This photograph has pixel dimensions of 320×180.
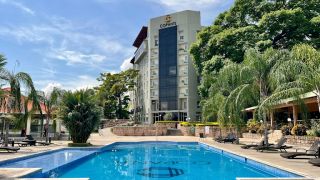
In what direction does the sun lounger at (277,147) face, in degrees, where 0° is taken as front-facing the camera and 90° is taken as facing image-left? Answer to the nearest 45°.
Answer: approximately 90°

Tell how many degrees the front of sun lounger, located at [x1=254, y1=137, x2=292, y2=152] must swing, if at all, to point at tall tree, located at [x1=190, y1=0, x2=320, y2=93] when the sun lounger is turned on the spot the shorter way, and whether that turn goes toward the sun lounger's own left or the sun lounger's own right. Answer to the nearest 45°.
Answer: approximately 90° to the sun lounger's own right

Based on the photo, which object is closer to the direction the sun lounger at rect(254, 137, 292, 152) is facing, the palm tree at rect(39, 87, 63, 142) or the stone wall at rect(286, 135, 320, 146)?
the palm tree

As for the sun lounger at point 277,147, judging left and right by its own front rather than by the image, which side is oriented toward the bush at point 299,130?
right

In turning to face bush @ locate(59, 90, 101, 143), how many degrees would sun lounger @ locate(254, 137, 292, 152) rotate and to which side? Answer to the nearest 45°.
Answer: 0° — it already faces it

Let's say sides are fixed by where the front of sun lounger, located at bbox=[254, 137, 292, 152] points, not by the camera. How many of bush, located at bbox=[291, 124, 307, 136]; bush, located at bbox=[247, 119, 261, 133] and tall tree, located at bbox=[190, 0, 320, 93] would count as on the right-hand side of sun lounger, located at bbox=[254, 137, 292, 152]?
3

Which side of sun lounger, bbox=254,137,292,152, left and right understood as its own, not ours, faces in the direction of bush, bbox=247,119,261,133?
right
